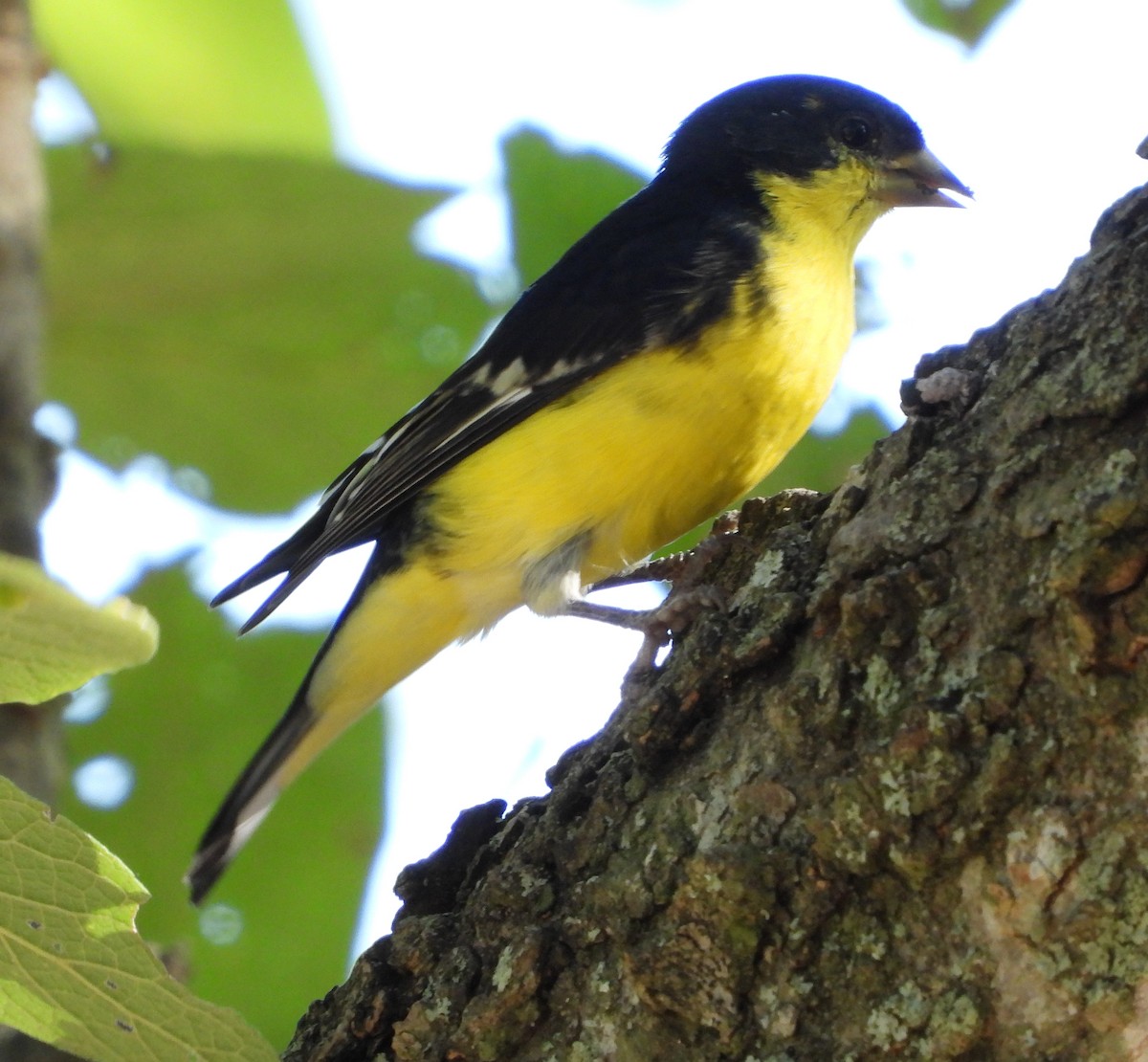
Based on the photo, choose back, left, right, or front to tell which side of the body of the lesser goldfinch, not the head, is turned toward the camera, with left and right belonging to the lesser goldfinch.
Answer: right

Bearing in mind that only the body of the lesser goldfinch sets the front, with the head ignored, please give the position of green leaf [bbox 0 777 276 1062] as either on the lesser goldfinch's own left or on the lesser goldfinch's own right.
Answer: on the lesser goldfinch's own right
